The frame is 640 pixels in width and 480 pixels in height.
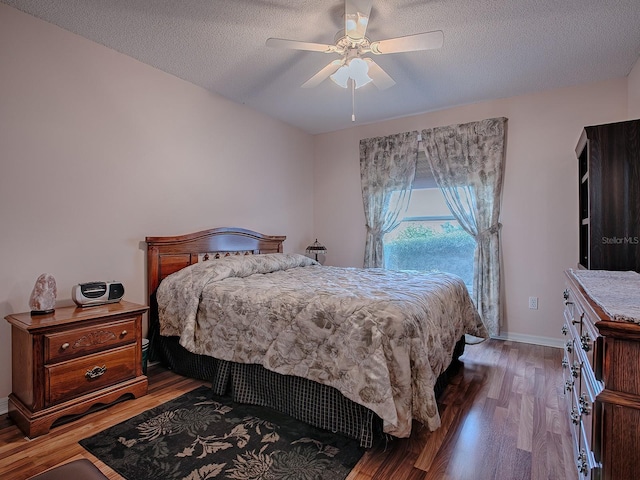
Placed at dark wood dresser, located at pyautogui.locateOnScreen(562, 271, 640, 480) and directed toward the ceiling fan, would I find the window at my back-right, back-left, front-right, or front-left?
front-right

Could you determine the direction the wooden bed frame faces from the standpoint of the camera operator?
facing the viewer and to the right of the viewer

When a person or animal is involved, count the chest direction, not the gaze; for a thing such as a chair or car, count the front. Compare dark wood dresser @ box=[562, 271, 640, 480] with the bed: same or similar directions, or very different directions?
very different directions

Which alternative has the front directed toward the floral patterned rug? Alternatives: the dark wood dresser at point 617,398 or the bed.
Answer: the dark wood dresser

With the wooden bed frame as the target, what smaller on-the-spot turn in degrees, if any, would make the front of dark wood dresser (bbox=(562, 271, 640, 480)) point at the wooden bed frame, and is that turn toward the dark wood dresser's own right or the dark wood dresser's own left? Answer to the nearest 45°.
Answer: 0° — it already faces it

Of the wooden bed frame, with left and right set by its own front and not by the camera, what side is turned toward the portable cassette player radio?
right

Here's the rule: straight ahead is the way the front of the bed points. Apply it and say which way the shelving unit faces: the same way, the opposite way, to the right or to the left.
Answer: the opposite way

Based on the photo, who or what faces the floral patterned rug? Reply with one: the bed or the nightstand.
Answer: the nightstand

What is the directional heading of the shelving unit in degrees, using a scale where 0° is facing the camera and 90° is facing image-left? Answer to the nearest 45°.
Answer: approximately 90°

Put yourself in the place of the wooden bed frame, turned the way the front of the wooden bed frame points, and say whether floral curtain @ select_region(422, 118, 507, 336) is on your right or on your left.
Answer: on your left

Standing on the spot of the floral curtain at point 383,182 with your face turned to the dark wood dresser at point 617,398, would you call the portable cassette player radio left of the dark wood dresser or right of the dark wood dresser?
right

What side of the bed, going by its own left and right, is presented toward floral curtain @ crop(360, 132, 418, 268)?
left

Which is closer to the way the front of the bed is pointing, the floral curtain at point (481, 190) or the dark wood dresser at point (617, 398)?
the dark wood dresser

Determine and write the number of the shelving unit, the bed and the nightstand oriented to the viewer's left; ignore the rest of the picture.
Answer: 1

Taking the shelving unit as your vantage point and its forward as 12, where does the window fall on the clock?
The window is roughly at 1 o'clock from the shelving unit.

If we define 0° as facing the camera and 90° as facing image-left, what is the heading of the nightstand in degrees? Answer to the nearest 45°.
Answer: approximately 315°

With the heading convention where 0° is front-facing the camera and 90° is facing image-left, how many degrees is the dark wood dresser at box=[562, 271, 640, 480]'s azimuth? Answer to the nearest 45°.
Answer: approximately 90°

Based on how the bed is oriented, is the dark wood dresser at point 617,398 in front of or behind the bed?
in front
